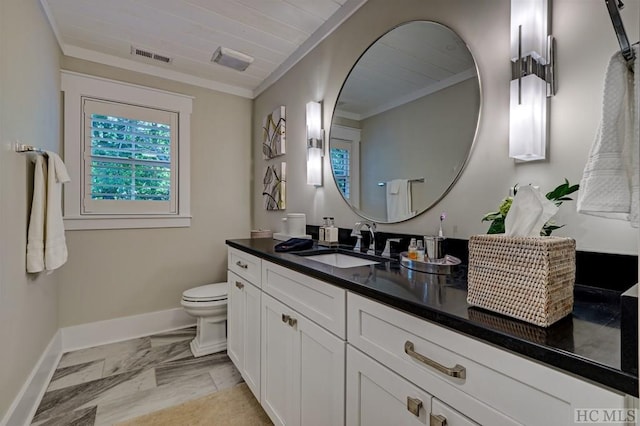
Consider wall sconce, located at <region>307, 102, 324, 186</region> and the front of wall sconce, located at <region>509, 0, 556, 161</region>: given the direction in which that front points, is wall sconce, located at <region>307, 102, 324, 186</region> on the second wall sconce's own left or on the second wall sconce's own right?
on the second wall sconce's own right

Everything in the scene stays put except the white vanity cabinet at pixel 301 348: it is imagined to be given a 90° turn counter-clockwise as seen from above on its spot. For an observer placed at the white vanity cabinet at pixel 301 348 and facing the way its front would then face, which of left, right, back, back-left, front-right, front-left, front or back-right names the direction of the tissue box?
front

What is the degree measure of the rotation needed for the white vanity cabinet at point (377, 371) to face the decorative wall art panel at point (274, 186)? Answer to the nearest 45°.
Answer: approximately 90° to its right

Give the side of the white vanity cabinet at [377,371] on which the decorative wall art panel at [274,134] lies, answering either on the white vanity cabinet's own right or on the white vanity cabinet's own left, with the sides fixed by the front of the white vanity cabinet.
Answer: on the white vanity cabinet's own right

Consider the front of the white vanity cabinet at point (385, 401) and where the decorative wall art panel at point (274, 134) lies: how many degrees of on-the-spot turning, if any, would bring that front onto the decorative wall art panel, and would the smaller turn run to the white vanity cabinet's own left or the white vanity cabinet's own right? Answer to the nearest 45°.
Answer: approximately 90° to the white vanity cabinet's own right

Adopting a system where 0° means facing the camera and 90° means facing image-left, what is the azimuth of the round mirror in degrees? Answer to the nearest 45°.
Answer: approximately 45°

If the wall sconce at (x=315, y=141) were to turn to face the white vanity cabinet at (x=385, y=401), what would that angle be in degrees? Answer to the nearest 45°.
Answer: approximately 45° to its left

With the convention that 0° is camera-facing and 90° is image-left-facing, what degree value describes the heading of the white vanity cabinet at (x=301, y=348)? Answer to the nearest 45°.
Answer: approximately 45°
